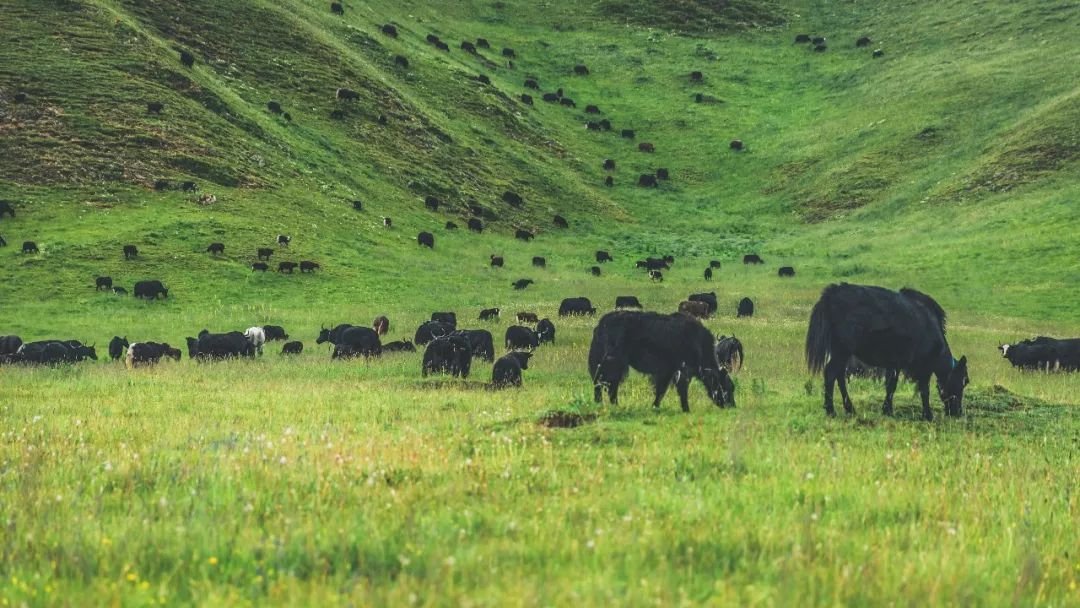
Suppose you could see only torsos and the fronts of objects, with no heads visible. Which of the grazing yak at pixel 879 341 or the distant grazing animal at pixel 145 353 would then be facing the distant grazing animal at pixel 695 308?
the distant grazing animal at pixel 145 353

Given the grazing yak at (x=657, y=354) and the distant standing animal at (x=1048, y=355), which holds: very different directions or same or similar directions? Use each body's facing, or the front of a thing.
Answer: very different directions

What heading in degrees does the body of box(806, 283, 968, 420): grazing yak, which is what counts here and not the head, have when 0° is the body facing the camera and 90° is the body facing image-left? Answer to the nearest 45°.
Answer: approximately 270°

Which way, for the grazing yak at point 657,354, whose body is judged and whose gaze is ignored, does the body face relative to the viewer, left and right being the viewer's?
facing to the right of the viewer

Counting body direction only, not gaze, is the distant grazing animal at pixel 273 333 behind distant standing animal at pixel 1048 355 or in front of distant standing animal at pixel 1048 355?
in front

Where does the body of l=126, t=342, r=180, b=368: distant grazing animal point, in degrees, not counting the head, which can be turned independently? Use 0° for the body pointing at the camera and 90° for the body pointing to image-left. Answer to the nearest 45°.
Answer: approximately 270°

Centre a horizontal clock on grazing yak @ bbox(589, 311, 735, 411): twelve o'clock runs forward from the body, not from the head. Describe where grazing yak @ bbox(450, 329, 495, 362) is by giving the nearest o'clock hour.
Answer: grazing yak @ bbox(450, 329, 495, 362) is roughly at 8 o'clock from grazing yak @ bbox(589, 311, 735, 411).

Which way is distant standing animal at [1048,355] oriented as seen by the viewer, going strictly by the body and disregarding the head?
to the viewer's left

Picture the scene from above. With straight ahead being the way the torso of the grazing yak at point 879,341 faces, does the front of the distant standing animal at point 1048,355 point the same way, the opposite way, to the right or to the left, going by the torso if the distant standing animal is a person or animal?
the opposite way
